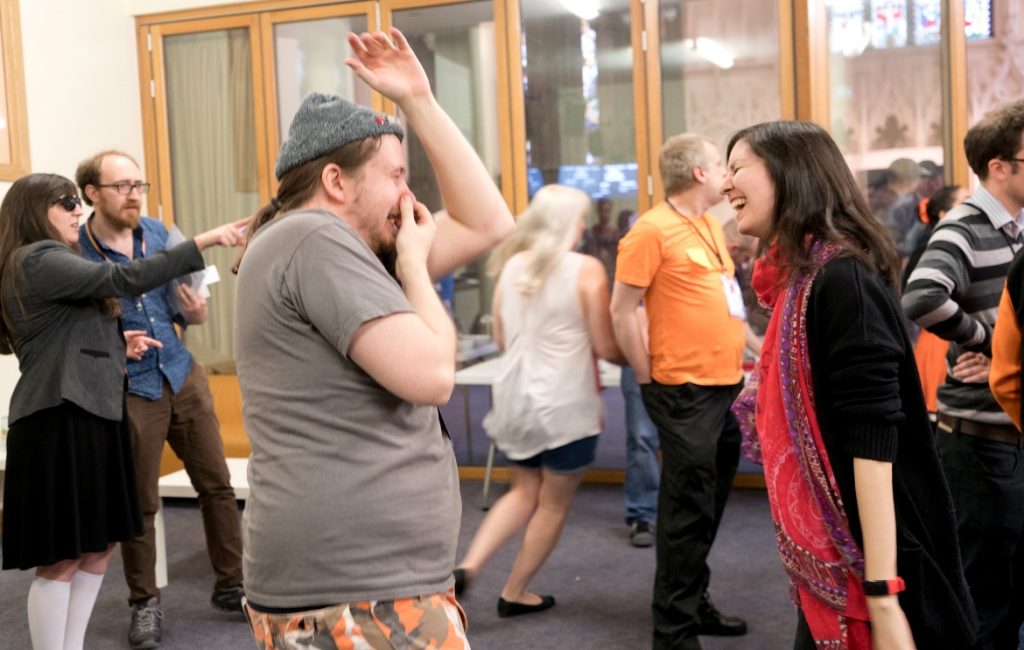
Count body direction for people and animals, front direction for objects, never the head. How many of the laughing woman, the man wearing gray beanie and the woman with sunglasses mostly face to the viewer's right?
2

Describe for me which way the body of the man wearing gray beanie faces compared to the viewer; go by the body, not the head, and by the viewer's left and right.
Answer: facing to the right of the viewer

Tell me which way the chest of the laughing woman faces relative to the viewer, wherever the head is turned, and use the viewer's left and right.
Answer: facing to the left of the viewer

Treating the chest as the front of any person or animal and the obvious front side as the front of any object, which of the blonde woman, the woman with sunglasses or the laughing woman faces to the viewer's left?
the laughing woman

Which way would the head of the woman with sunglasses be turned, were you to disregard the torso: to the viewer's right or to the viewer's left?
to the viewer's right

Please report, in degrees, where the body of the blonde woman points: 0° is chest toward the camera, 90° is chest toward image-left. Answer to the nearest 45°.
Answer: approximately 225°

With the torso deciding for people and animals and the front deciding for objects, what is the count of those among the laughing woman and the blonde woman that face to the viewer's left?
1

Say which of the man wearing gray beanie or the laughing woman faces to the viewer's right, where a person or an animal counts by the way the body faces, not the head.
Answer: the man wearing gray beanie

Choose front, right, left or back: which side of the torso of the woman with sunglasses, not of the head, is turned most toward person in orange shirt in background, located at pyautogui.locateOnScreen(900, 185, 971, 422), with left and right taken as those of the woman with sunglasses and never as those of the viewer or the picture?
front

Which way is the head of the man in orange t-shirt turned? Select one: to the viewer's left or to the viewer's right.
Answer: to the viewer's right
